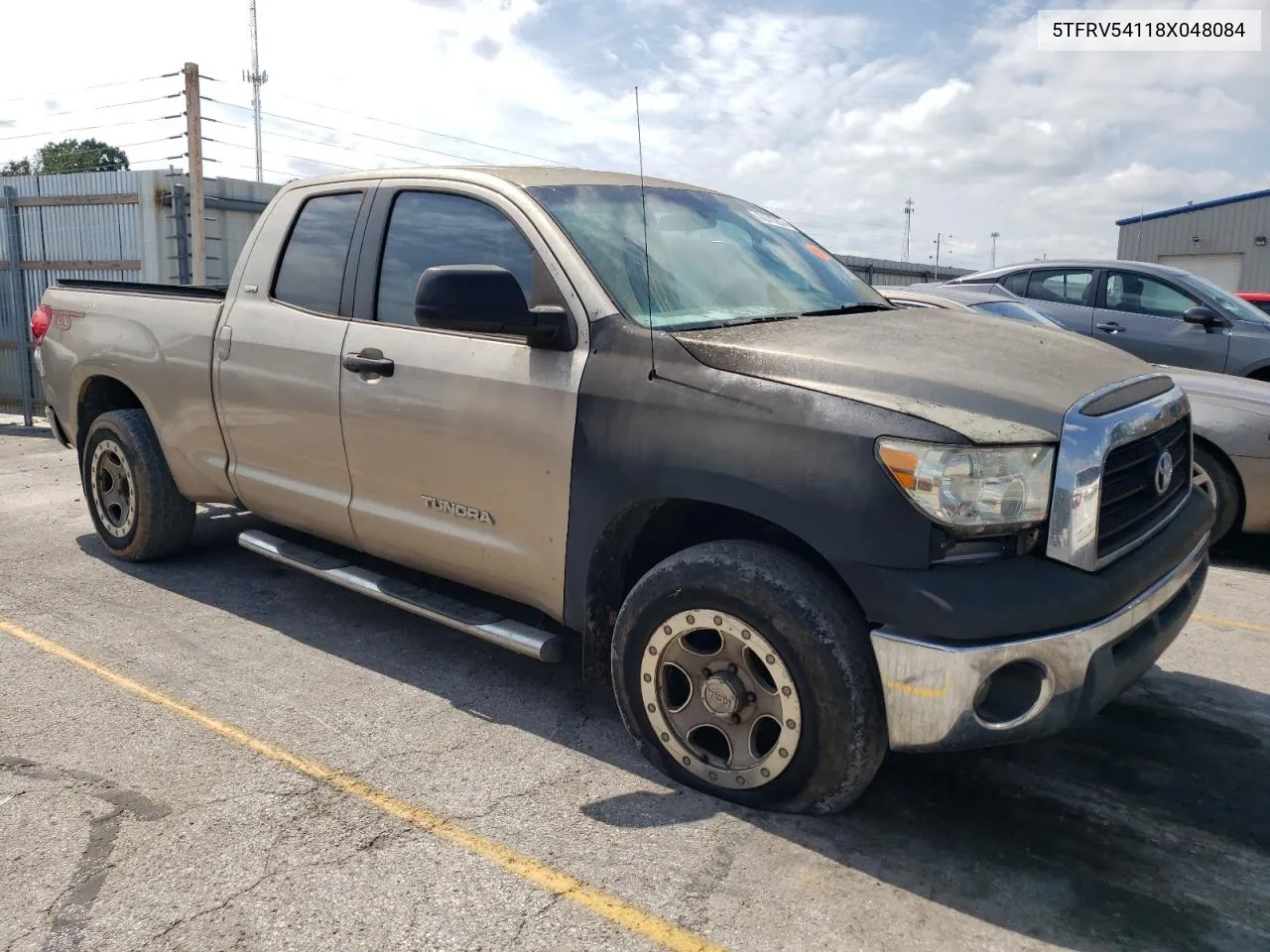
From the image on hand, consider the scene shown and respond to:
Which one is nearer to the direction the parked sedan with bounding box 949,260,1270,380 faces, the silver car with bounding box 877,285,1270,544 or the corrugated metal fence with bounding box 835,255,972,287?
the silver car

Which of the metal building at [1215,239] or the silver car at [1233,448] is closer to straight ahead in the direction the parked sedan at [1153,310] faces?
the silver car

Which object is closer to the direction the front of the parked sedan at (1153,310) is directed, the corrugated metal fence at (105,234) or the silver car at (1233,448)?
the silver car

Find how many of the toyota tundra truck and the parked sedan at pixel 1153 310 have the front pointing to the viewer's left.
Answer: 0

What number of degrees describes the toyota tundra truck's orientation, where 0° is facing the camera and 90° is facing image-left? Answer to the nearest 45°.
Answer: approximately 315°

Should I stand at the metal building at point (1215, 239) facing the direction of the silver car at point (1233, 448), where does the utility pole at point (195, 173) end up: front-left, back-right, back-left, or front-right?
front-right

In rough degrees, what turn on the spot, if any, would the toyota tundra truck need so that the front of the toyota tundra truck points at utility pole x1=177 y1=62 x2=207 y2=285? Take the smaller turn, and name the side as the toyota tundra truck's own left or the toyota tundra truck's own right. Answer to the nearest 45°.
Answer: approximately 180°

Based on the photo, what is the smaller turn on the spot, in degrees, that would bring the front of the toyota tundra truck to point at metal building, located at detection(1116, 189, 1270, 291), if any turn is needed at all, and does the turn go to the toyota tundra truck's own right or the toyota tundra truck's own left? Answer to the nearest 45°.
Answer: approximately 90° to the toyota tundra truck's own left

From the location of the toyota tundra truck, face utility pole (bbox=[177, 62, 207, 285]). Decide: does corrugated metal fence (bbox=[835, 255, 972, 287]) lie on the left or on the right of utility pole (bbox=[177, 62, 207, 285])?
right

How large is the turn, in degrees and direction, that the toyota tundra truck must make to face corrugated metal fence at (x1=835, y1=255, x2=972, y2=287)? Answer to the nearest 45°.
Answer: approximately 135° to its left

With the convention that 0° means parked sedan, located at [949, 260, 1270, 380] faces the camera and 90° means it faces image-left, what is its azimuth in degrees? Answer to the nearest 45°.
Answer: approximately 315°

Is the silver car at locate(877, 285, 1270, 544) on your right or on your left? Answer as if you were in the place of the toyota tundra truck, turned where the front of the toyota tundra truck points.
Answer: on your left

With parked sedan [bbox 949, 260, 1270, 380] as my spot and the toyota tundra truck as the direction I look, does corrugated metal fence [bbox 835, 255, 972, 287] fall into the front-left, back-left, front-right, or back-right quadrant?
back-right
